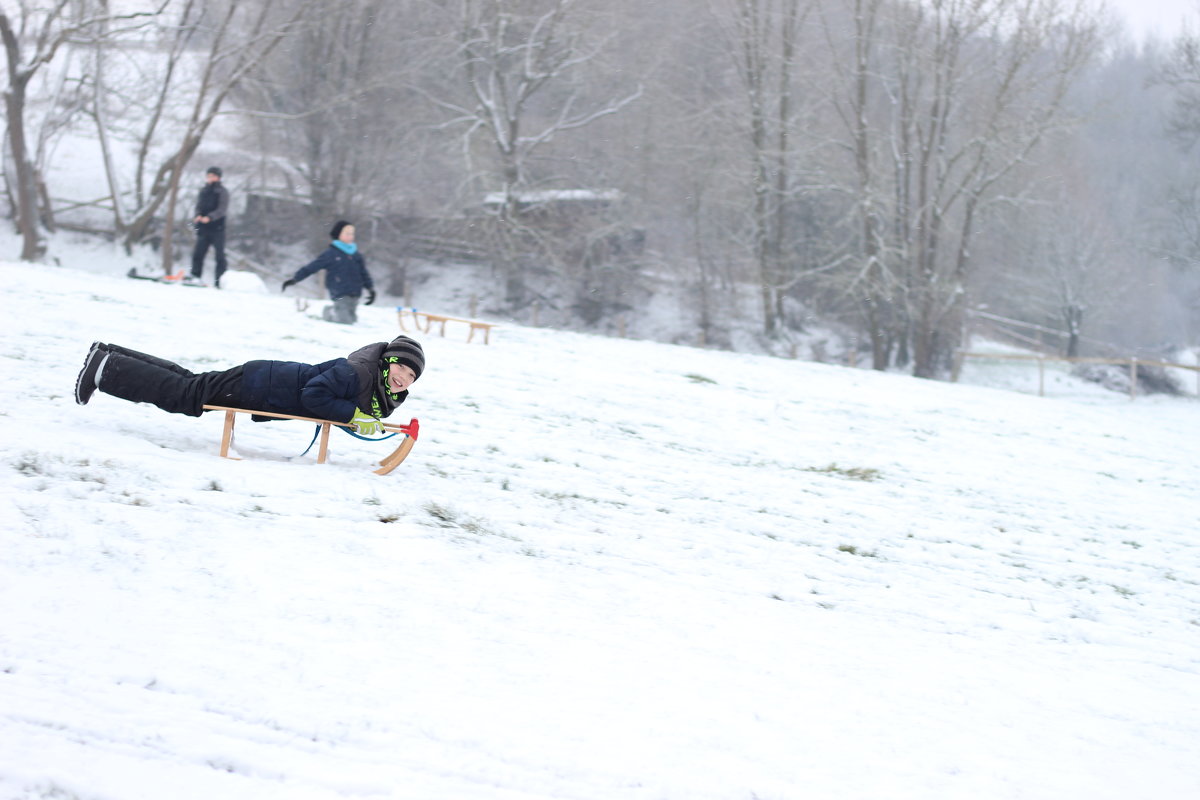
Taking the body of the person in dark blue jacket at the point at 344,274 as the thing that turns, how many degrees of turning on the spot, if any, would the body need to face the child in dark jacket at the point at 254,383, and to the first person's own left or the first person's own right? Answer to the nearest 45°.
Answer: approximately 45° to the first person's own right

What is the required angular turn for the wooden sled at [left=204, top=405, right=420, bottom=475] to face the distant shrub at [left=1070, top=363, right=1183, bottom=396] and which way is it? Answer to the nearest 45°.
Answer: approximately 45° to its left

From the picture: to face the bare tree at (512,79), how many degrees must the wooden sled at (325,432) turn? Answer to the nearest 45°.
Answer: approximately 90° to its left

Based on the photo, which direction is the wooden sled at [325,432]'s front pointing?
to the viewer's right

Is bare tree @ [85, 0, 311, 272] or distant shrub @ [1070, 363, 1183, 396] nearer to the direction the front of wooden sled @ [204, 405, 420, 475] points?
the distant shrub

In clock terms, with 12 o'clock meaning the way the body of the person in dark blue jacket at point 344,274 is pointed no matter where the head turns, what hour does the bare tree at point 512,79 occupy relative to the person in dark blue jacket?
The bare tree is roughly at 8 o'clock from the person in dark blue jacket.

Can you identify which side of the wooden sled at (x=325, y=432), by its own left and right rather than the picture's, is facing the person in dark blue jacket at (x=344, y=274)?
left

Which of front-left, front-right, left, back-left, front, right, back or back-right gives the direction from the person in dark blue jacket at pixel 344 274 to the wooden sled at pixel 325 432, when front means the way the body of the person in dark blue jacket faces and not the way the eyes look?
front-right
